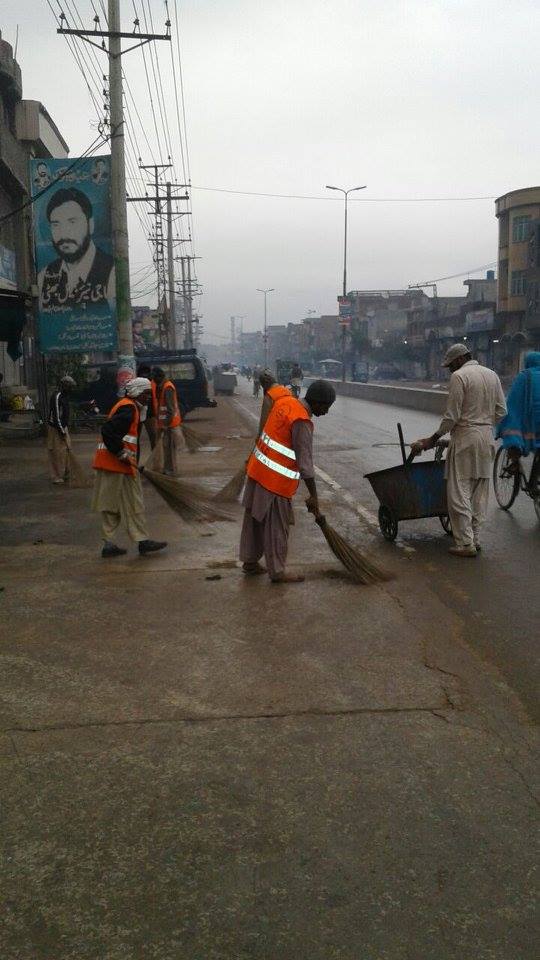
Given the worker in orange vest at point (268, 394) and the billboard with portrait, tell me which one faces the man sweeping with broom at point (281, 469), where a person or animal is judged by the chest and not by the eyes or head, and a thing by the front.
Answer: the billboard with portrait

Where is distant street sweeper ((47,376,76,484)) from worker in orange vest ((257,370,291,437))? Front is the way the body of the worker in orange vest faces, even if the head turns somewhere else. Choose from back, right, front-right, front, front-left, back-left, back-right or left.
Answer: front-right

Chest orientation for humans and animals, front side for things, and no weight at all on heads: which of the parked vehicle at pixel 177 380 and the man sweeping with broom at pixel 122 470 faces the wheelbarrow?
the man sweeping with broom

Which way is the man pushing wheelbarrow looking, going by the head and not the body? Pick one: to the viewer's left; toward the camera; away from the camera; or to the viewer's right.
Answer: to the viewer's left

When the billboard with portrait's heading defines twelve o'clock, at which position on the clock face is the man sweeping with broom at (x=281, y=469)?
The man sweeping with broom is roughly at 12 o'clock from the billboard with portrait.

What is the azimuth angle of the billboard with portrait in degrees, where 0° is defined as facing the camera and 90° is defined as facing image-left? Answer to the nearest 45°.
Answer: approximately 0°

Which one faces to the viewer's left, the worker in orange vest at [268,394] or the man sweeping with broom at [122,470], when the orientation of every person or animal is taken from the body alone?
the worker in orange vest

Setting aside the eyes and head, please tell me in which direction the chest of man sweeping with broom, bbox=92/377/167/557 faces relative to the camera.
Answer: to the viewer's right

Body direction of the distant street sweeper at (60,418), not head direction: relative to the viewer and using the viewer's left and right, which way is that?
facing to the right of the viewer
